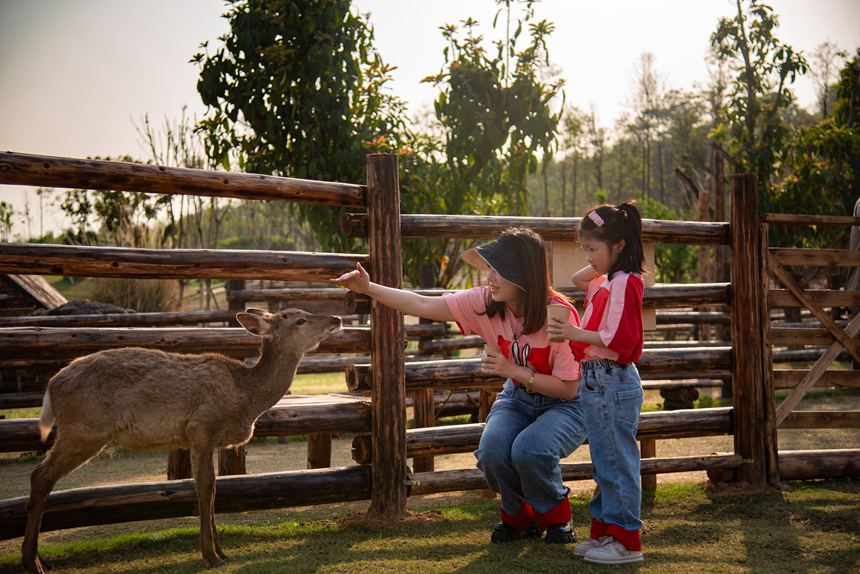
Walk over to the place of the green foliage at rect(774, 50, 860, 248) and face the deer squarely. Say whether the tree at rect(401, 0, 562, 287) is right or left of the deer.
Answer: right

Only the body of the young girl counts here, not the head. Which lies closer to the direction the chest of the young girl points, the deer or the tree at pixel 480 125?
the deer

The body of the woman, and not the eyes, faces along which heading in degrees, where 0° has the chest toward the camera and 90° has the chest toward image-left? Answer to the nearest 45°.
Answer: approximately 45°

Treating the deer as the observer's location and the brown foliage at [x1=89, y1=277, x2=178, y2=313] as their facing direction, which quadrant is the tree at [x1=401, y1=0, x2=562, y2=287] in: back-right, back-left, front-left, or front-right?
front-right

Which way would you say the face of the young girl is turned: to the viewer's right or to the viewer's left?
to the viewer's left

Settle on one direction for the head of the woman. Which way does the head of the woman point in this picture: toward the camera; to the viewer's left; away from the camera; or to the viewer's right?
to the viewer's left

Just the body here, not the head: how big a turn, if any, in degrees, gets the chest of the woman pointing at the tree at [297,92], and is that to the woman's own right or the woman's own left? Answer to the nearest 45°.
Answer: approximately 135° to the woman's own right

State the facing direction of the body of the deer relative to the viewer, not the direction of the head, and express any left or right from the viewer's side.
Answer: facing to the right of the viewer

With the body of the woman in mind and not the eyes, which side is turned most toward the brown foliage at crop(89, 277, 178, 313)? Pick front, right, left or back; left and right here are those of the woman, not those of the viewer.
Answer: right

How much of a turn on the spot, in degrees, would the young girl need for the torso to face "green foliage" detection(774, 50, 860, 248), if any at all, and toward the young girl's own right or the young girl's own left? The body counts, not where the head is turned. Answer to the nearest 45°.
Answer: approximately 90° to the young girl's own right

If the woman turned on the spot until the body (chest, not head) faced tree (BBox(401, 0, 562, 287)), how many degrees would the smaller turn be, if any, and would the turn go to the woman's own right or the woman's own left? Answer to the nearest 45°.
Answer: approximately 135° to the woman's own right

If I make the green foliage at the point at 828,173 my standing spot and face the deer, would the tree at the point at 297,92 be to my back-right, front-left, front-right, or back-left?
front-right

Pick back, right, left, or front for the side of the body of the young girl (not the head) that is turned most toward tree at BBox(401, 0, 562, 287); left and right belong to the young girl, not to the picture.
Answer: right

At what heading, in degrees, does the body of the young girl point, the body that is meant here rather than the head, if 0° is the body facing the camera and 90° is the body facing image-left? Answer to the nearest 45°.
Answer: approximately 90°

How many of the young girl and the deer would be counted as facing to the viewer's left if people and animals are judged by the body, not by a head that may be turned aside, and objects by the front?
1

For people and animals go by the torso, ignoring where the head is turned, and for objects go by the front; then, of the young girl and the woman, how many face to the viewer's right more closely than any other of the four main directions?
0
